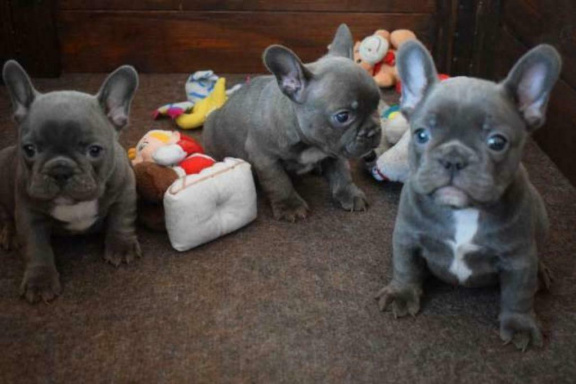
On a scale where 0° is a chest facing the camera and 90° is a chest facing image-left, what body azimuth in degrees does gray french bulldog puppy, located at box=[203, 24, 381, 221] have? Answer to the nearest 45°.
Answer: approximately 315°

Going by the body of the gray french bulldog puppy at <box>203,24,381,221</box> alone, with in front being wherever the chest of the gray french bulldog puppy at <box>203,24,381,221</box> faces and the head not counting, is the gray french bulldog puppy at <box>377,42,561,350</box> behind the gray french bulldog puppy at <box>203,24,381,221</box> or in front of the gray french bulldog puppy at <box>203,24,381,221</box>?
in front

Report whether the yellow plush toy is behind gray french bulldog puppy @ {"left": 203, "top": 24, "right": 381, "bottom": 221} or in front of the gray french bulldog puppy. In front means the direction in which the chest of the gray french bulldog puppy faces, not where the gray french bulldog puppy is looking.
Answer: behind

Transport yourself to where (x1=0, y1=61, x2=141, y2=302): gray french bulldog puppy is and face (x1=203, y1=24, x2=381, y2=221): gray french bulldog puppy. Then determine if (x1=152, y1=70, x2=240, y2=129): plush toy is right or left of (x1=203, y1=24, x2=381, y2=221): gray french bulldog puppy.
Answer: left

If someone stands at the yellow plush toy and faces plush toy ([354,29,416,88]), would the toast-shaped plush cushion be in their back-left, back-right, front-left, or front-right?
back-right
